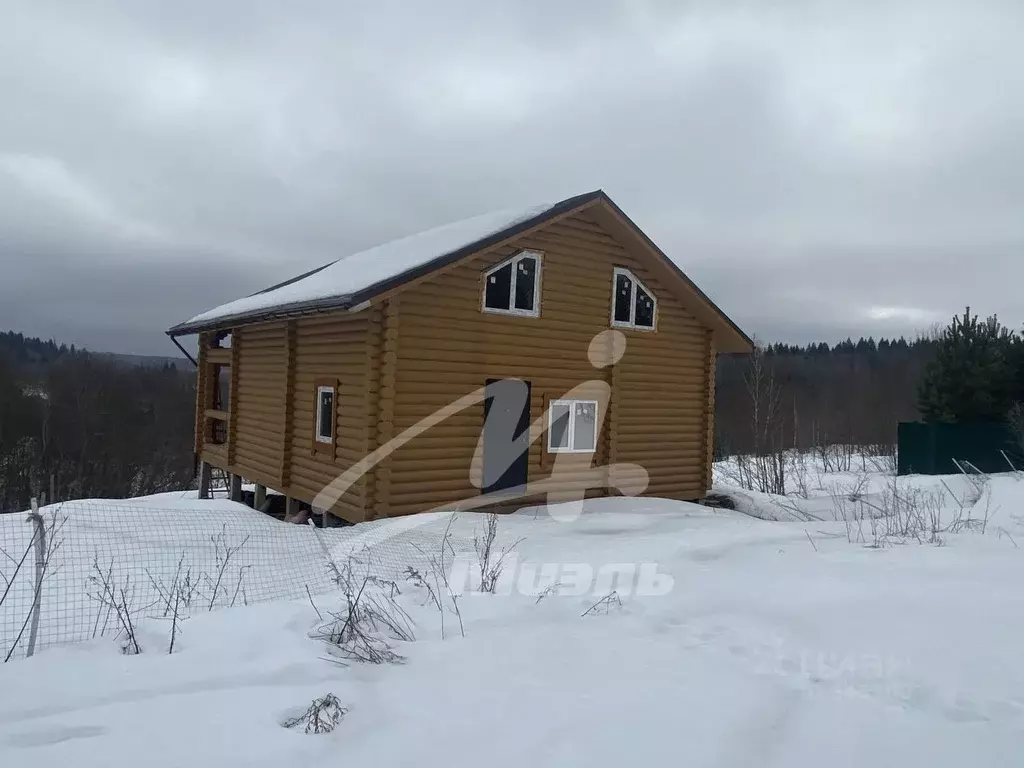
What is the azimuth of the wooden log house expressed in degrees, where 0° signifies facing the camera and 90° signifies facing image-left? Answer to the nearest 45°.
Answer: approximately 315°

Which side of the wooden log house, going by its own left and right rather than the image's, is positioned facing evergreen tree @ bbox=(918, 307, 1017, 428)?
left

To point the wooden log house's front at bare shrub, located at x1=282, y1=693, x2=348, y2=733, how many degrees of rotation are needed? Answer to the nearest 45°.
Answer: approximately 45° to its right

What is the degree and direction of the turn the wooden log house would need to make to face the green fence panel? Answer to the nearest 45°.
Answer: approximately 90° to its left

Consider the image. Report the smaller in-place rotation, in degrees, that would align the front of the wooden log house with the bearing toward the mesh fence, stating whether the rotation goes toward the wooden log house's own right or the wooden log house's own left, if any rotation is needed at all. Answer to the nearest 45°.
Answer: approximately 90° to the wooden log house's own right

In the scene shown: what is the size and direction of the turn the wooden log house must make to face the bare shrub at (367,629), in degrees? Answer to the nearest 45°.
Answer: approximately 45° to its right
